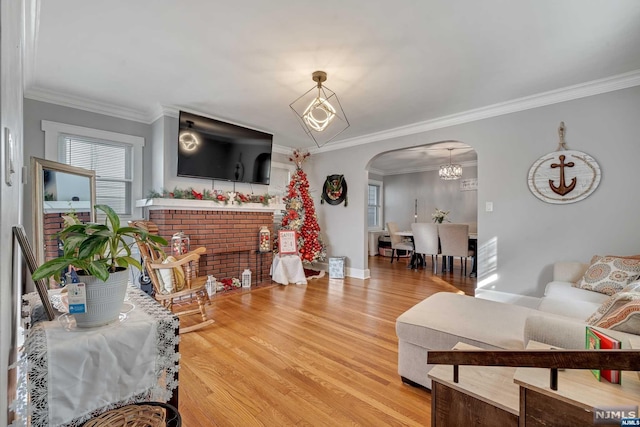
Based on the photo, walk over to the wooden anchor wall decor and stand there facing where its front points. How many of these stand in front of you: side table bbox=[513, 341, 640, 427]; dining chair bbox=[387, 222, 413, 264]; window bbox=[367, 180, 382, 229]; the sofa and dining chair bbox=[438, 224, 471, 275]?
2

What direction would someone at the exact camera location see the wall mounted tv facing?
facing the viewer and to the right of the viewer

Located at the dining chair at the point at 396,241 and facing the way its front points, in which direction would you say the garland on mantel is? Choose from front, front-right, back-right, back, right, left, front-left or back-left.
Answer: right

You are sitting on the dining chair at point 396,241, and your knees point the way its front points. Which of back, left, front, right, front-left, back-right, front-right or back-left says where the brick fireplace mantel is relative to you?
right

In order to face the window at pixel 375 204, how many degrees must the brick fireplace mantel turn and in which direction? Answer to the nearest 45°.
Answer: approximately 90° to its left

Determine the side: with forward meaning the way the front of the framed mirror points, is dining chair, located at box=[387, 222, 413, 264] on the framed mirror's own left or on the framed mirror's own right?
on the framed mirror's own left
